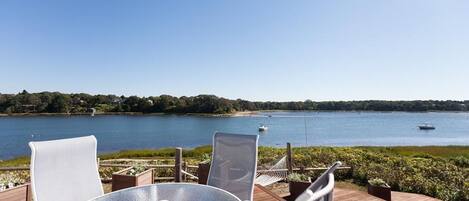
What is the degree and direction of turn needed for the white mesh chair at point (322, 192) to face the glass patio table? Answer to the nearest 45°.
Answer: approximately 45° to its right

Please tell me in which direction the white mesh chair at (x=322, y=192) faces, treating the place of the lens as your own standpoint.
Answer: facing to the left of the viewer
